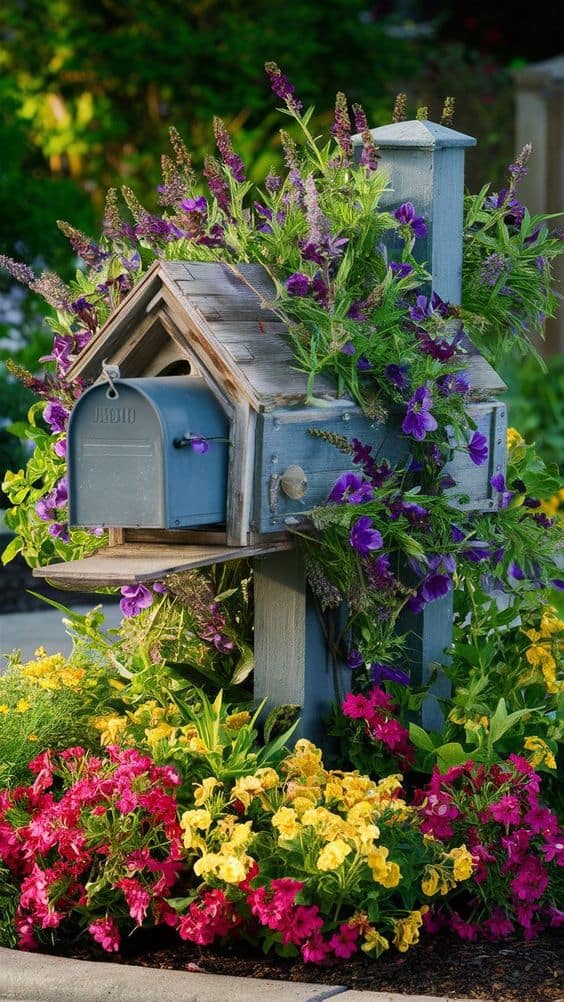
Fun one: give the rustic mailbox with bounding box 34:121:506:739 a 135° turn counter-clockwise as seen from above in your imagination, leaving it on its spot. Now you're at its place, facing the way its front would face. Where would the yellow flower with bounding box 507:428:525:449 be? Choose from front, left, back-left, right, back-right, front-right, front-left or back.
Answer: front-left

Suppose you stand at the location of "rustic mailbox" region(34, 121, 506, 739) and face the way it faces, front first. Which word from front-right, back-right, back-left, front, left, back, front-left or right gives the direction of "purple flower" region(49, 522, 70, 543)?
right

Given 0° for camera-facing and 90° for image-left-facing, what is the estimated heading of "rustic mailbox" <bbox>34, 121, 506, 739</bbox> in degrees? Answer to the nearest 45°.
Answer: approximately 45°

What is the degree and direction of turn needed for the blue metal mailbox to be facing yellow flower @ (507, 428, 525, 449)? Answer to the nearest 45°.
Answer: approximately 180°

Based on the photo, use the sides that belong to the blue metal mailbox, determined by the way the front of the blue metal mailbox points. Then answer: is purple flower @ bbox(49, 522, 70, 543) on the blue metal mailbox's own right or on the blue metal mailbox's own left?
on the blue metal mailbox's own right
